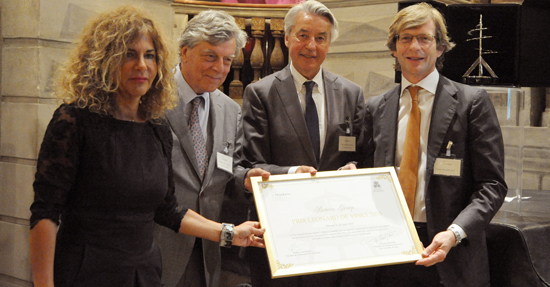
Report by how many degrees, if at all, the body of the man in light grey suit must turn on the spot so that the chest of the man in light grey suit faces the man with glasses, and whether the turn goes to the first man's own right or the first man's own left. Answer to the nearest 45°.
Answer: approximately 45° to the first man's own left

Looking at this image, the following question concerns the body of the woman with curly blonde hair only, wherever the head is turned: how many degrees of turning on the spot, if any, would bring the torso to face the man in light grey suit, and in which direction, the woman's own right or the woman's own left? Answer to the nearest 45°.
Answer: approximately 90° to the woman's own left

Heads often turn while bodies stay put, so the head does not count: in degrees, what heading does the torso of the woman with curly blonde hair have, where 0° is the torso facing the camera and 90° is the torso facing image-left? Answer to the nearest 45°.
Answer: approximately 315°

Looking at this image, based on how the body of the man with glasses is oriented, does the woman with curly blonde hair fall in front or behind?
in front

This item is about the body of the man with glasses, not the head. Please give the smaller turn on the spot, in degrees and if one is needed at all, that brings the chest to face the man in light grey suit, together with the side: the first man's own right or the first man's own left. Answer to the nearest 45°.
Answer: approximately 45° to the first man's own right

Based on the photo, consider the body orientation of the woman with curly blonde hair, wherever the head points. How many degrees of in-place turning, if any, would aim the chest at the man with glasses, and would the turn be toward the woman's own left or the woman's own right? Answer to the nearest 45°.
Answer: approximately 45° to the woman's own left

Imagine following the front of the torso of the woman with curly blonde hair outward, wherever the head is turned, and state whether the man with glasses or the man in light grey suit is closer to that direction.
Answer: the man with glasses

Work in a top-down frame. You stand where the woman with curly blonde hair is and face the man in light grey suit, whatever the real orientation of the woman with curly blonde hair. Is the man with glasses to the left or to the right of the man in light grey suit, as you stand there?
right

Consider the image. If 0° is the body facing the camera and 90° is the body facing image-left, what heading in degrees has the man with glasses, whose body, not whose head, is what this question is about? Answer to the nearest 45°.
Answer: approximately 45°

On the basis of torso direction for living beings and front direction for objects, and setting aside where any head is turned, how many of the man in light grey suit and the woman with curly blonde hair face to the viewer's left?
0
